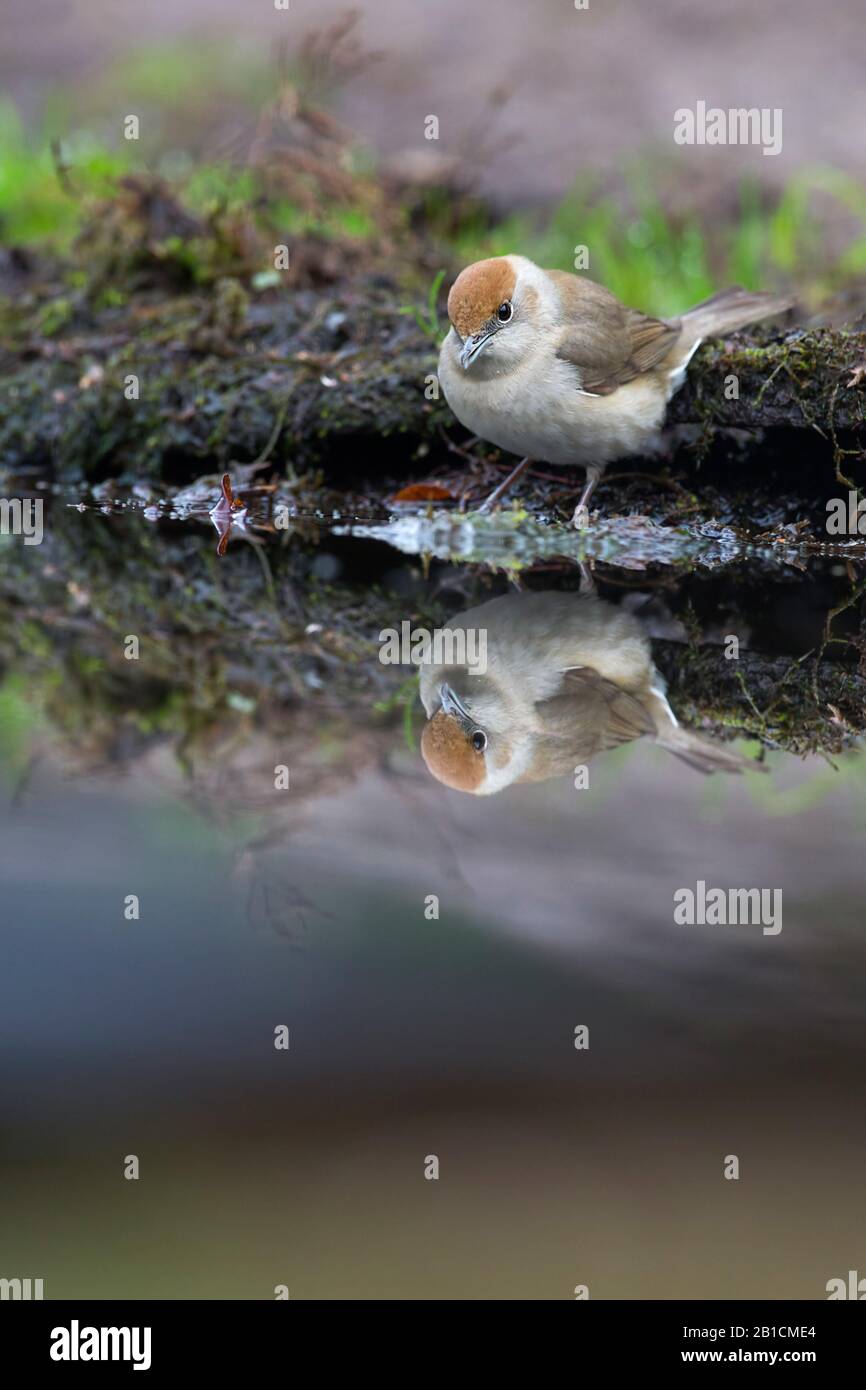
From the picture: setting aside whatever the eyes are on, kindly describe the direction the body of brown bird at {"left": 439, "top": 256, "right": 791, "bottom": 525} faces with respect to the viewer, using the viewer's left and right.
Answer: facing the viewer and to the left of the viewer
